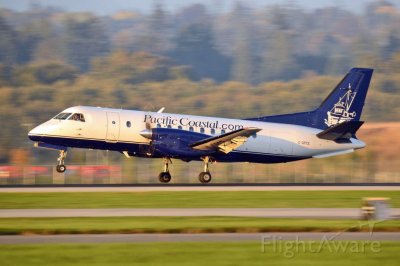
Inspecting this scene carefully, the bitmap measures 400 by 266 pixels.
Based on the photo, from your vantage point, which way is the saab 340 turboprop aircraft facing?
to the viewer's left
